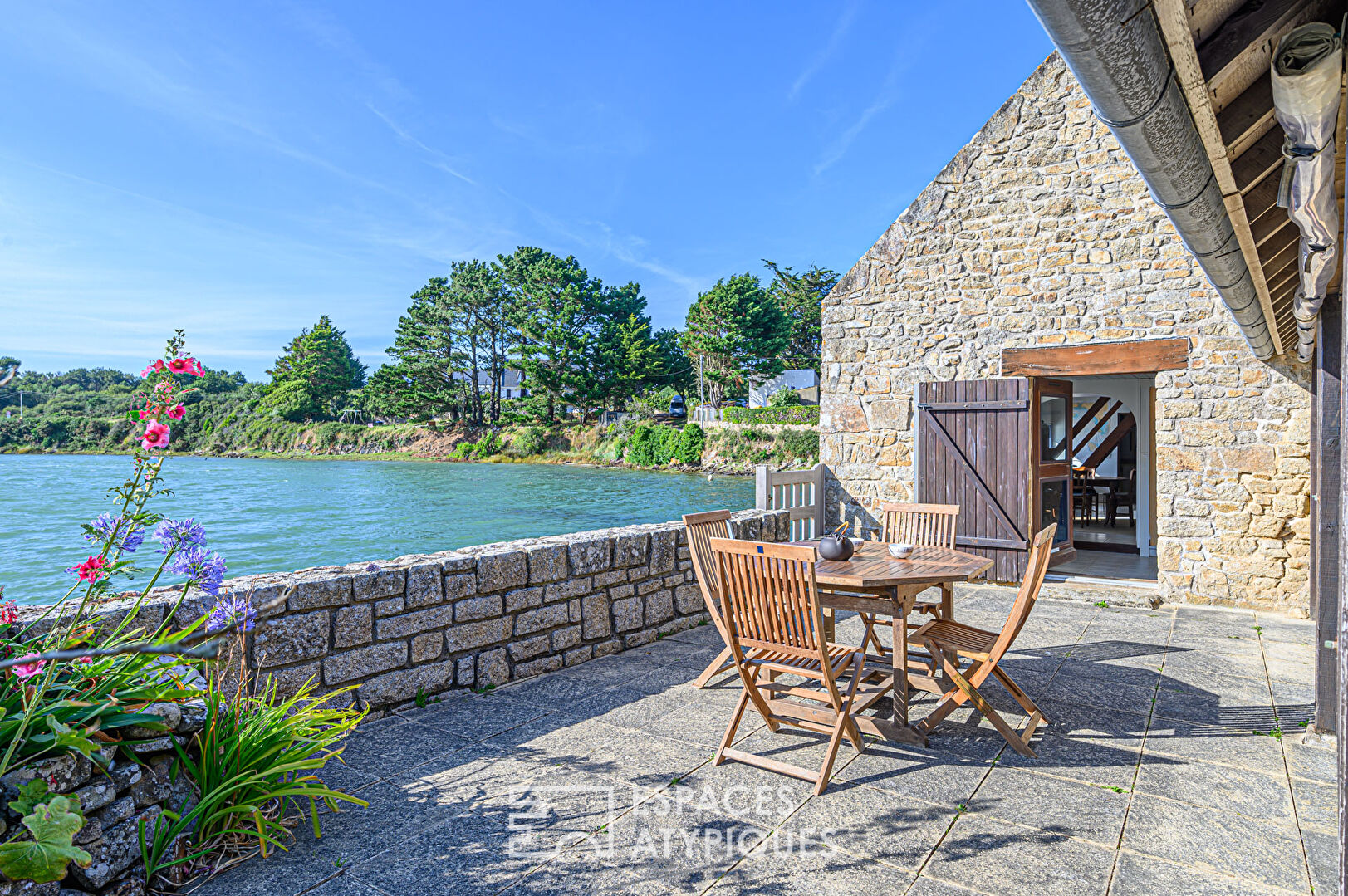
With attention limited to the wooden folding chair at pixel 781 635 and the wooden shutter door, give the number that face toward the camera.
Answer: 1

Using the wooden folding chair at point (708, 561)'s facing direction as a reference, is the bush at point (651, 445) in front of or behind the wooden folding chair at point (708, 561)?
behind

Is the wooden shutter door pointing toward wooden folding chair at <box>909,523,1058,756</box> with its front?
yes

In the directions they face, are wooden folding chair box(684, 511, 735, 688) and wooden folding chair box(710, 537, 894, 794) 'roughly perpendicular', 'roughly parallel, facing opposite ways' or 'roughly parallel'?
roughly perpendicular

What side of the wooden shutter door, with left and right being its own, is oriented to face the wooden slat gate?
right

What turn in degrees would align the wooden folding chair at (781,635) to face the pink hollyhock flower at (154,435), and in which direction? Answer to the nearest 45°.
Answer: approximately 180°

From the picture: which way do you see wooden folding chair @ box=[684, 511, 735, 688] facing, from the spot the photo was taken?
facing the viewer and to the right of the viewer

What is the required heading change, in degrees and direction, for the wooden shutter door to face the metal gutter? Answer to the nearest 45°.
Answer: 0° — it already faces it

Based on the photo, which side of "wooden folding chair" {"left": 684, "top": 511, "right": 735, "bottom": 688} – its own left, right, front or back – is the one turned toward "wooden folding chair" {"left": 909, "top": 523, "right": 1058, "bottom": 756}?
front

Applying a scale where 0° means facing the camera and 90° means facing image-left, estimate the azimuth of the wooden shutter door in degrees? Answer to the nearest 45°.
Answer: approximately 0°

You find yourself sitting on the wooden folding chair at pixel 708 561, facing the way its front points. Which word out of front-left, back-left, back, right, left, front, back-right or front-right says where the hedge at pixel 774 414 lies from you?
back-left
